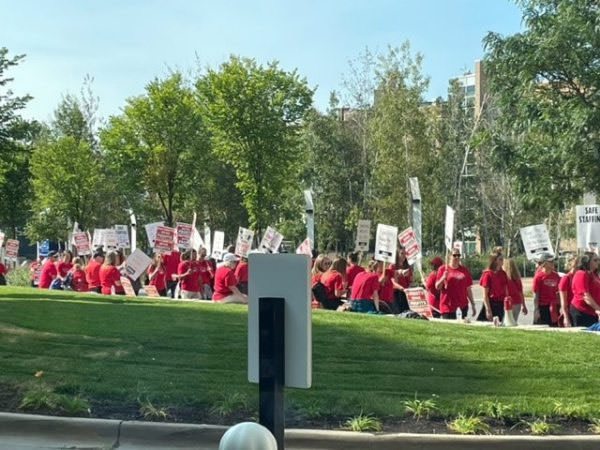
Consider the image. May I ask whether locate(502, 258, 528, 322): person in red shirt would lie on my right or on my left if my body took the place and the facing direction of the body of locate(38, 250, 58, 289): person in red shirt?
on my right

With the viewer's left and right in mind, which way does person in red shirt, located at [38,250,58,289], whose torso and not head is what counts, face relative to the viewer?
facing to the right of the viewer

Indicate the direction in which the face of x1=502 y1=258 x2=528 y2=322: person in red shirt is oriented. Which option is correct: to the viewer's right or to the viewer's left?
to the viewer's left

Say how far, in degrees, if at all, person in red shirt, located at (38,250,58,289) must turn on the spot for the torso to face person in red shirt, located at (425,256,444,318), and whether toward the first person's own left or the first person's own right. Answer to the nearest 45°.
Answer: approximately 45° to the first person's own right

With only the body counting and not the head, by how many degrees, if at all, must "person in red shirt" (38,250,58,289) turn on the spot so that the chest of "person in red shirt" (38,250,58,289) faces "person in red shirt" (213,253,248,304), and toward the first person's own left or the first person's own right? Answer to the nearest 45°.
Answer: approximately 45° to the first person's own right

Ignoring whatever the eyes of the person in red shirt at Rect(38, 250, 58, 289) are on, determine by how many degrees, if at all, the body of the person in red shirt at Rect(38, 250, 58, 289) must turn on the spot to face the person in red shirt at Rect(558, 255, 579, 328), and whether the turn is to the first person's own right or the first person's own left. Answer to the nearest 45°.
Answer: approximately 45° to the first person's own right

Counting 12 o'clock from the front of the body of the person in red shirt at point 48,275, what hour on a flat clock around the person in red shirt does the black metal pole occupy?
The black metal pole is roughly at 3 o'clock from the person in red shirt.
